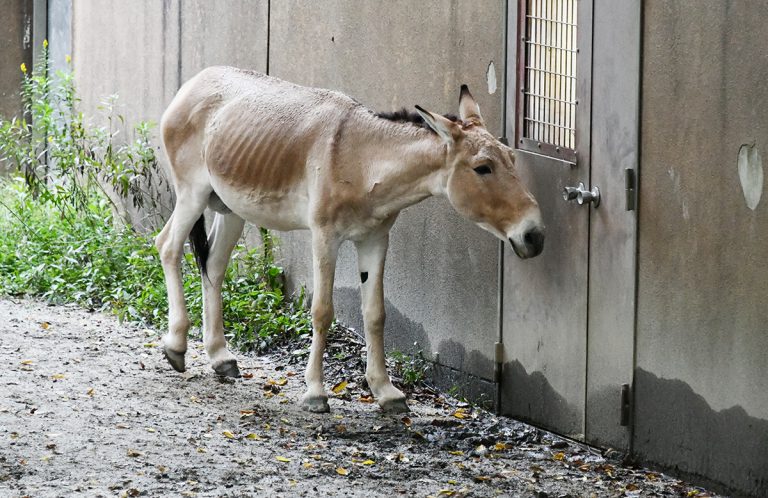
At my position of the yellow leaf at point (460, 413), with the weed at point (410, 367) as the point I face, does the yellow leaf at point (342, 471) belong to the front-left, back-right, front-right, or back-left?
back-left

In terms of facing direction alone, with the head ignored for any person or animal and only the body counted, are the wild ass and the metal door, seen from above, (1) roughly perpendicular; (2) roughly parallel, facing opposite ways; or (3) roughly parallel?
roughly perpendicular

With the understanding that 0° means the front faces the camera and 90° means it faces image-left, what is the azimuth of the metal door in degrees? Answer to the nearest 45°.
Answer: approximately 45°
